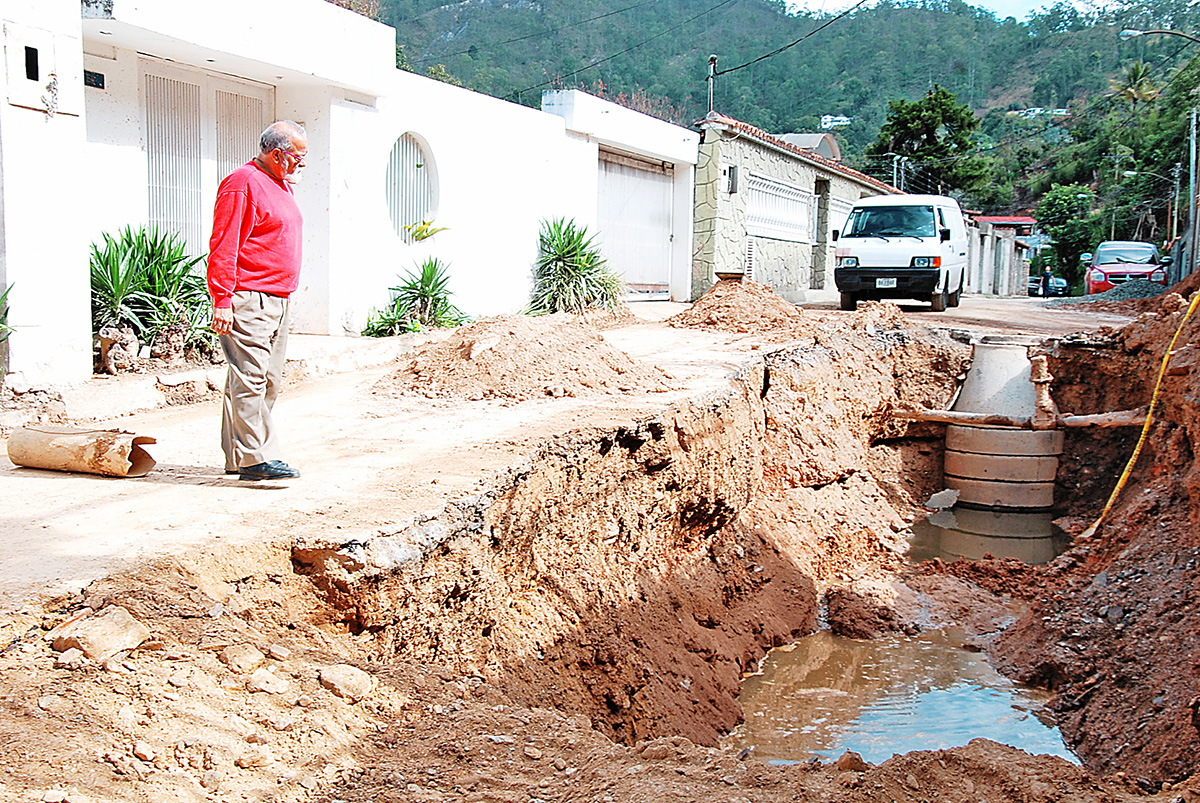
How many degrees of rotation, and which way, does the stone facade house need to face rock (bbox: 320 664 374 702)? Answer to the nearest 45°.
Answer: approximately 45° to its right

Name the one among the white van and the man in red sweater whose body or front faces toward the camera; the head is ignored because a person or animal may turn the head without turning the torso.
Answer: the white van

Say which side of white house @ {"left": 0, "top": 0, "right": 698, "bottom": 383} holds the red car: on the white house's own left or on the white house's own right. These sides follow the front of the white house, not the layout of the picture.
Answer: on the white house's own left

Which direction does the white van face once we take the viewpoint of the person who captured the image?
facing the viewer

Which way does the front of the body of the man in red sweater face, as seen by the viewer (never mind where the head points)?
to the viewer's right

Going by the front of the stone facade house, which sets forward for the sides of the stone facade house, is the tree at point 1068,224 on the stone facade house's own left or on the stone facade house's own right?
on the stone facade house's own left

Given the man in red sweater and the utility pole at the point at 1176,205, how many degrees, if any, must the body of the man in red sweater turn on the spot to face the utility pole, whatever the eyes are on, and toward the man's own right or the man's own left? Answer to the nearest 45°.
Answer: approximately 45° to the man's own left

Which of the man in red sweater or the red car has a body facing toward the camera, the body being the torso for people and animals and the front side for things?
the red car

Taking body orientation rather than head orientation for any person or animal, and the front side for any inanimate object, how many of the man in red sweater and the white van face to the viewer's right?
1

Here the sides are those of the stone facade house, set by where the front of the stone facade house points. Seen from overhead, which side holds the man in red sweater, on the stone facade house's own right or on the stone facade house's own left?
on the stone facade house's own right

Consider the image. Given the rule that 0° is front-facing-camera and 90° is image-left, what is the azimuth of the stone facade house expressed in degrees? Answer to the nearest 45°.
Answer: approximately 315°

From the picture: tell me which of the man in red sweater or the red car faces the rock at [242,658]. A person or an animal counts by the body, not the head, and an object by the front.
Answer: the red car

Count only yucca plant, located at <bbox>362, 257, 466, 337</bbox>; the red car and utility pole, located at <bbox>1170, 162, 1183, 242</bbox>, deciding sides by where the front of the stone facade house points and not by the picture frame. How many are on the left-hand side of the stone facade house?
2

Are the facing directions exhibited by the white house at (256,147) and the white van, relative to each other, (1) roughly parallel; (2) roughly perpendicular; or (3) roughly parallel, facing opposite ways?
roughly perpendicular

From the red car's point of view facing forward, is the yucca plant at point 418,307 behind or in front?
in front

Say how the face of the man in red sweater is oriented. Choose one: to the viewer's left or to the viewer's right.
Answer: to the viewer's right

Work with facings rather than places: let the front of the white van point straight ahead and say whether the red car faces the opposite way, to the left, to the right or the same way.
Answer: the same way

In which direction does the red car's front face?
toward the camera
